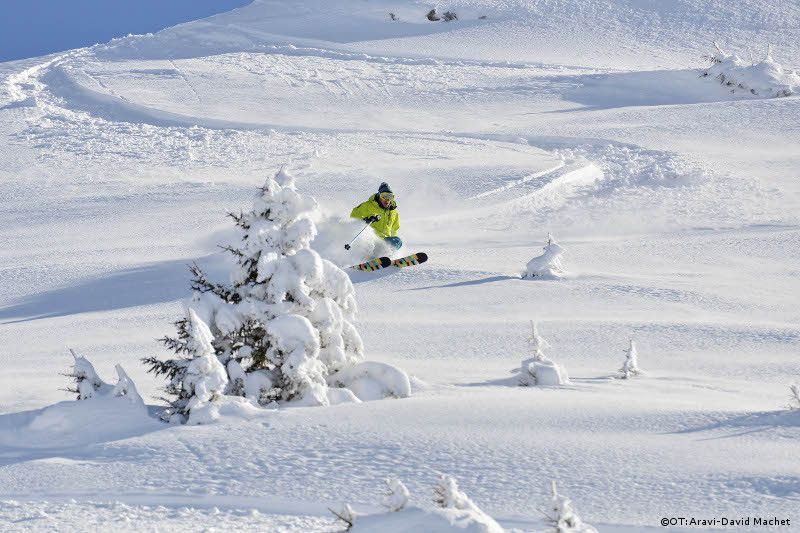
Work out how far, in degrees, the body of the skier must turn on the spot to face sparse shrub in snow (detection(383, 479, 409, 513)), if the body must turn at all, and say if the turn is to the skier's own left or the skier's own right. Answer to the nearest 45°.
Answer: approximately 45° to the skier's own right

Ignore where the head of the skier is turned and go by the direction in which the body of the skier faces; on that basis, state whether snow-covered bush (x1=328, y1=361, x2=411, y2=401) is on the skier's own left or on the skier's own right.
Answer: on the skier's own right

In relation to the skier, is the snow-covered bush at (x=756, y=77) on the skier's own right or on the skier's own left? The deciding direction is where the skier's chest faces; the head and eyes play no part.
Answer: on the skier's own left

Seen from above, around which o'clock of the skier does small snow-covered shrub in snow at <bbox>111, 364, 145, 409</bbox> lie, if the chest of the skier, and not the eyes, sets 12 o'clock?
The small snow-covered shrub in snow is roughly at 2 o'clock from the skier.

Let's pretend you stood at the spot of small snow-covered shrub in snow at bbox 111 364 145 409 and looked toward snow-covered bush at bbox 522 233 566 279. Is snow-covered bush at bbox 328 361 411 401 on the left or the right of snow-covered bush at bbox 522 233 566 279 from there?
right

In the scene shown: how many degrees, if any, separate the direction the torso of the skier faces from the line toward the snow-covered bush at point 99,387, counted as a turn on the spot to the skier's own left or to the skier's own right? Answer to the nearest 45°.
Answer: approximately 45° to the skier's own right

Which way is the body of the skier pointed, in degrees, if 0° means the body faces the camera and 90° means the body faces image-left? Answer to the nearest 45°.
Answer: approximately 315°

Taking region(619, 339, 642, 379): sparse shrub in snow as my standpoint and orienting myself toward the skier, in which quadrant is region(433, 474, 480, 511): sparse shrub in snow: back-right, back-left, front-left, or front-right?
back-left

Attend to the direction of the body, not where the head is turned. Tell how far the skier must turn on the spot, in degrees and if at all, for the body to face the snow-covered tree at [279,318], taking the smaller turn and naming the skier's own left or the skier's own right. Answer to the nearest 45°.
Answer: approximately 45° to the skier's own right

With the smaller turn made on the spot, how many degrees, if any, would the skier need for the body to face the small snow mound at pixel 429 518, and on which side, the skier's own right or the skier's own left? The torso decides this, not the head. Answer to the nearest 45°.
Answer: approximately 45° to the skier's own right
